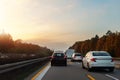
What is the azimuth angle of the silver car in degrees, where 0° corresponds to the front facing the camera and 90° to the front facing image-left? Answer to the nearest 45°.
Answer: approximately 135°

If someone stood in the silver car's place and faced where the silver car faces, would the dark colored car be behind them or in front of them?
in front

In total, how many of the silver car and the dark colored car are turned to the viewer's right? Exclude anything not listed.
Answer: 0

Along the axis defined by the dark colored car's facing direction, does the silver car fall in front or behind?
behind

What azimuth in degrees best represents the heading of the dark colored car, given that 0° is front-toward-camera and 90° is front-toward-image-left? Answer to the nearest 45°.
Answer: approximately 180°
